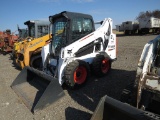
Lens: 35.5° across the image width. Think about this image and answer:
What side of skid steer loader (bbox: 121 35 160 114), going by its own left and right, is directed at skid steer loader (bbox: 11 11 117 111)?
right

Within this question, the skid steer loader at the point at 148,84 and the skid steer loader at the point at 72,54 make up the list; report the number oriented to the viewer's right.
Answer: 0

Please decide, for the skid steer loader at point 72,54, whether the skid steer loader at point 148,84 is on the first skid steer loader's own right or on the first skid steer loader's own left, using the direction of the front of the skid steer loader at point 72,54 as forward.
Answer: on the first skid steer loader's own left

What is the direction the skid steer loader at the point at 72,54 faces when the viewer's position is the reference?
facing the viewer and to the left of the viewer
